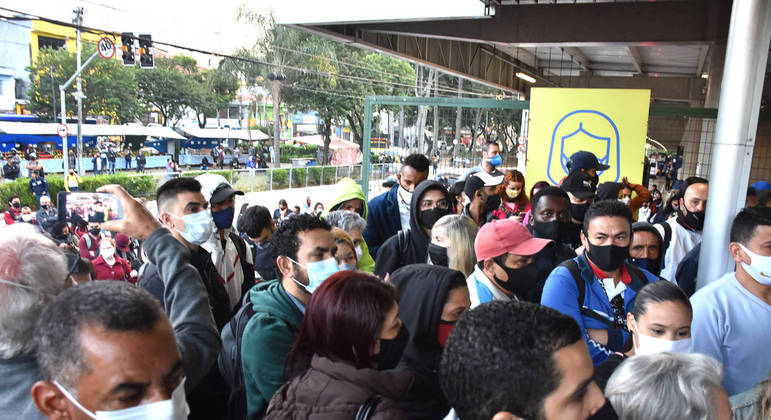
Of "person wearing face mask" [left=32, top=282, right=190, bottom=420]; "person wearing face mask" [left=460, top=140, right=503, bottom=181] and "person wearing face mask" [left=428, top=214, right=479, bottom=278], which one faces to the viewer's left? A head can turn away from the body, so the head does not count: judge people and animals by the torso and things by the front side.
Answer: "person wearing face mask" [left=428, top=214, right=479, bottom=278]

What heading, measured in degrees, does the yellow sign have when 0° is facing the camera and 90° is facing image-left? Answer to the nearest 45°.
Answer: approximately 0°

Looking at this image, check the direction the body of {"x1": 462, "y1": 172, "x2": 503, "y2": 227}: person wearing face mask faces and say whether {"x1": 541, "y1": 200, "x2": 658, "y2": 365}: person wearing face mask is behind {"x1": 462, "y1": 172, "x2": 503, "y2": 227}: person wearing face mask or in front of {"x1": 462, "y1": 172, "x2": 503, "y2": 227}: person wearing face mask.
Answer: in front

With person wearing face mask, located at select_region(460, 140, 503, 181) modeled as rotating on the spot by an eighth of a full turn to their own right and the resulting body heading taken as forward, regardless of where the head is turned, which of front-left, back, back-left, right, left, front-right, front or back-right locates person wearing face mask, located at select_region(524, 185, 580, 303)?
front

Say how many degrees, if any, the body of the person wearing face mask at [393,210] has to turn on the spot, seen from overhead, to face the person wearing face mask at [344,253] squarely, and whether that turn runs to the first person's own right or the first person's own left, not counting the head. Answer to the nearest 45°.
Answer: approximately 45° to the first person's own right

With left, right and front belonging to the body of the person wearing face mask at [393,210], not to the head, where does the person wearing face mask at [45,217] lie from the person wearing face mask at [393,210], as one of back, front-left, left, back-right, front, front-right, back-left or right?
back

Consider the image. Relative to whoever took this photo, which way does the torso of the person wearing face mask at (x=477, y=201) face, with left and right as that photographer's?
facing the viewer and to the right of the viewer

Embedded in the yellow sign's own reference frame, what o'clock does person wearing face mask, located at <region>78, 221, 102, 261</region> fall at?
The person wearing face mask is roughly at 3 o'clock from the yellow sign.

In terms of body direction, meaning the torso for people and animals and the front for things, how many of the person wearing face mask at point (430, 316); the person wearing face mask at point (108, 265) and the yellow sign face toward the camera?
2
